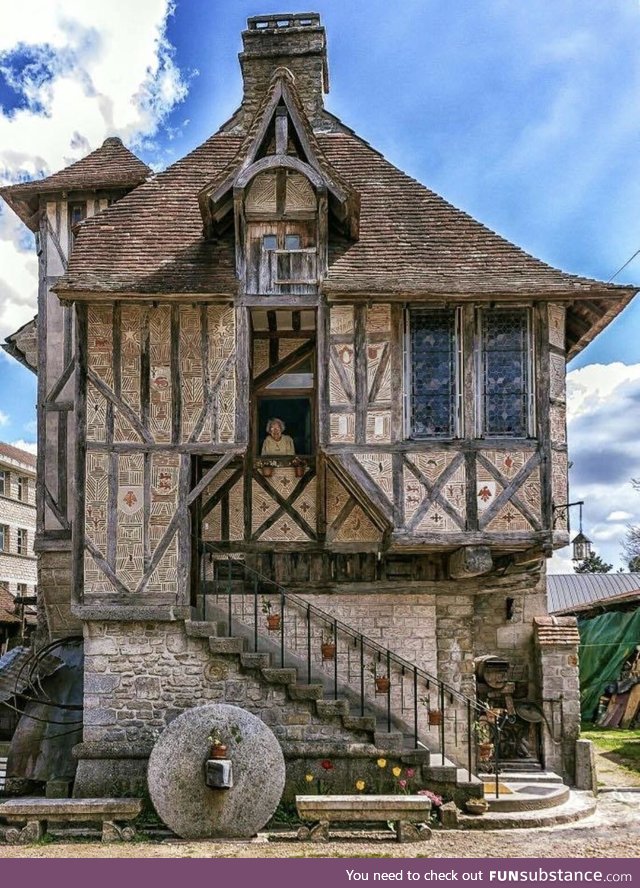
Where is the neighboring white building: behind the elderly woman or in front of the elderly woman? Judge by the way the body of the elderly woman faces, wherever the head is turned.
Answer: behind

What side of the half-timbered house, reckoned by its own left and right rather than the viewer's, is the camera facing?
front

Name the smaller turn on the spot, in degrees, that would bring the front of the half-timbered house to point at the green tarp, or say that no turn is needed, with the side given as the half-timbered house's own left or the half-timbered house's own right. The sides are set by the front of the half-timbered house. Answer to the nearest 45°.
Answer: approximately 135° to the half-timbered house's own left

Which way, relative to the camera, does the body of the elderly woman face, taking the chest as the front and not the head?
toward the camera

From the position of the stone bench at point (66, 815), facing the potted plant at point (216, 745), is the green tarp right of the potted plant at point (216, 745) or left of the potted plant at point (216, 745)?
left

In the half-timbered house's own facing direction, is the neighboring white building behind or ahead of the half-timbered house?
behind

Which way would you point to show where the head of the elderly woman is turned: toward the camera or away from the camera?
toward the camera
